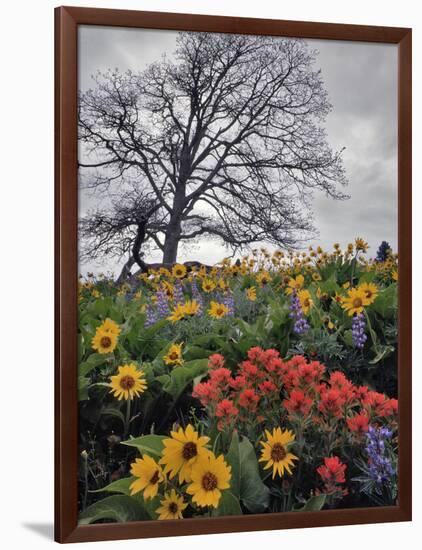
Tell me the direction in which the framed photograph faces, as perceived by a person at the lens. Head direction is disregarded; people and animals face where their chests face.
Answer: facing the viewer and to the right of the viewer
